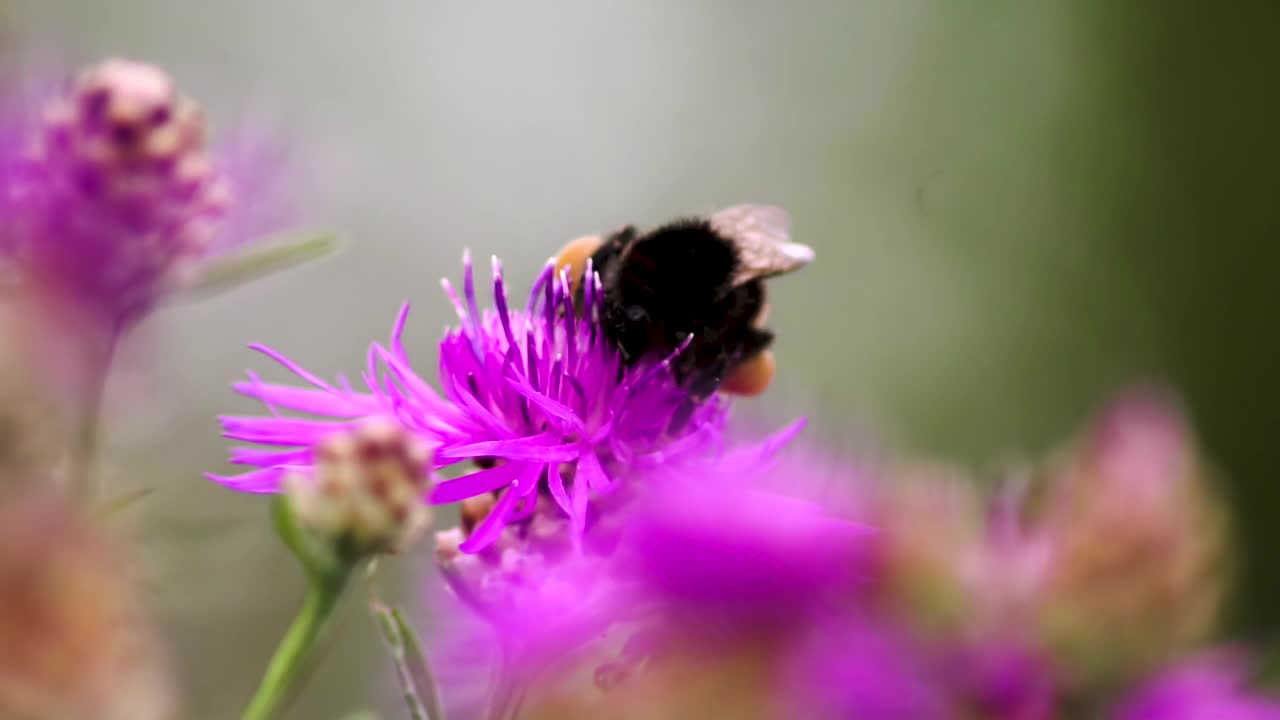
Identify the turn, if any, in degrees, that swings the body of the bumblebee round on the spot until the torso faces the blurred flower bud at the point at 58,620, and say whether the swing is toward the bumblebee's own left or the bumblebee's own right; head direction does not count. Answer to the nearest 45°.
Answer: approximately 45° to the bumblebee's own left
